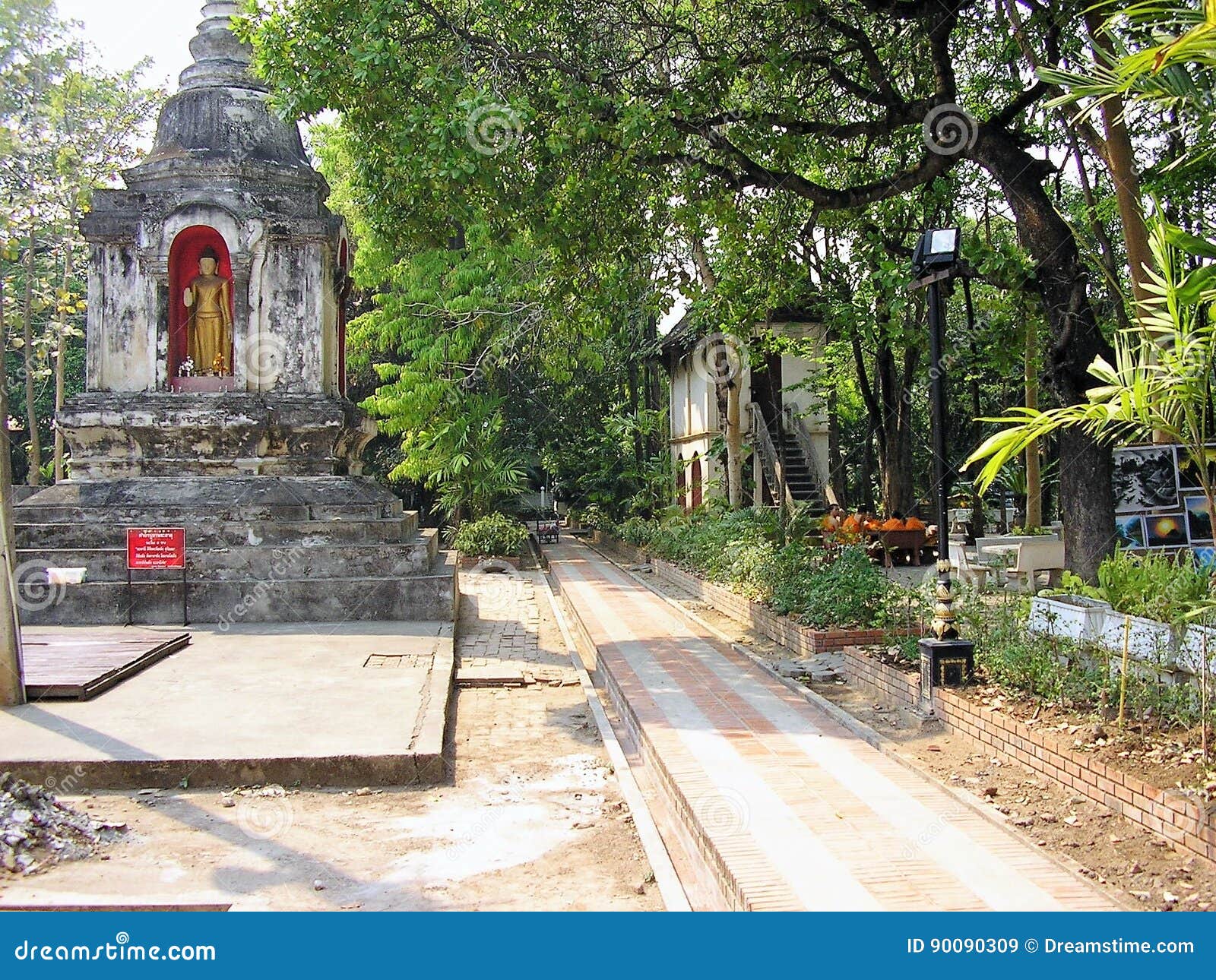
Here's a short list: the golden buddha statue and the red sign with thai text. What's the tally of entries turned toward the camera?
2

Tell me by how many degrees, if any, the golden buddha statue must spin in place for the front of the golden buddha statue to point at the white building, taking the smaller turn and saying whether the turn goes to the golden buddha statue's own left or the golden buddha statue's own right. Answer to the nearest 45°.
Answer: approximately 135° to the golden buddha statue's own left

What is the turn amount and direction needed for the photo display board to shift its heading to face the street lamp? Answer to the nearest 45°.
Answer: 0° — it already faces it

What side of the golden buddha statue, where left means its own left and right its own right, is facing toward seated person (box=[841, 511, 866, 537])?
left

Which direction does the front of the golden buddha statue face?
toward the camera

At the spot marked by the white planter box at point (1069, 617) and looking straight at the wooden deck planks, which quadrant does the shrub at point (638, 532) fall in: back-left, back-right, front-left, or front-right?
front-right

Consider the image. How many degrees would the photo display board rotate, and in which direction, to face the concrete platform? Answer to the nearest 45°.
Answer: approximately 45° to its right

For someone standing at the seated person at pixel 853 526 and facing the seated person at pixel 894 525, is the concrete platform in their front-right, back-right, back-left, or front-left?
back-right

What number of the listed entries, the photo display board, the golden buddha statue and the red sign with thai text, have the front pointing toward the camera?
3

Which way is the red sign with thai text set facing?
toward the camera

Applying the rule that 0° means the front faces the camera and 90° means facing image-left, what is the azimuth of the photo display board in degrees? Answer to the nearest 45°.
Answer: approximately 0°

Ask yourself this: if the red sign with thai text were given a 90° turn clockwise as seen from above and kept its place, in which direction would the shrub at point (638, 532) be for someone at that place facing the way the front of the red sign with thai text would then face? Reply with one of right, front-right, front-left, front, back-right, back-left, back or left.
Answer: back-right

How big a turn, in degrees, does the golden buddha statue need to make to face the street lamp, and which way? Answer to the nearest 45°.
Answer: approximately 45° to its left

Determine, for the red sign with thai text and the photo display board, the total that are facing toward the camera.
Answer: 2

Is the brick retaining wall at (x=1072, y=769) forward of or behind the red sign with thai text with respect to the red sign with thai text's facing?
forward
